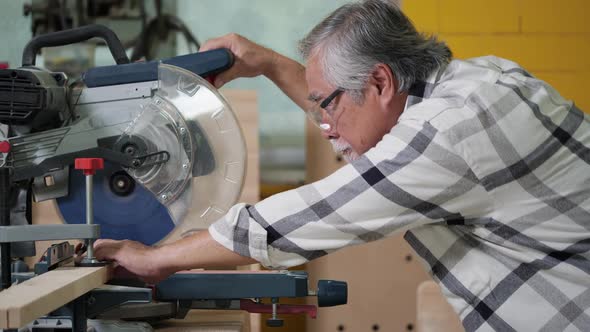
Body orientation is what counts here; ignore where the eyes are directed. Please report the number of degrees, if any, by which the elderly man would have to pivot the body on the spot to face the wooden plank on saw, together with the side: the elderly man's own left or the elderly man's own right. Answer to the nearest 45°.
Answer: approximately 45° to the elderly man's own left

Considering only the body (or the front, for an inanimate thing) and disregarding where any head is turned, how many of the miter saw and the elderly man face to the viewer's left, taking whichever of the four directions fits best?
1

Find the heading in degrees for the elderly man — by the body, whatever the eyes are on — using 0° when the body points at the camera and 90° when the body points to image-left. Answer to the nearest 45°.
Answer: approximately 90°

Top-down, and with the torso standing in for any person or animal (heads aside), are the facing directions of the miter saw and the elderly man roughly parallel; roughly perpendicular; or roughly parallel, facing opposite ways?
roughly parallel, facing opposite ways

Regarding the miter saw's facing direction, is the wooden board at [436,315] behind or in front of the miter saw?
in front

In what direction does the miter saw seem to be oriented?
to the viewer's right

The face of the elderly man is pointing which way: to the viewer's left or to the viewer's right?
to the viewer's left
